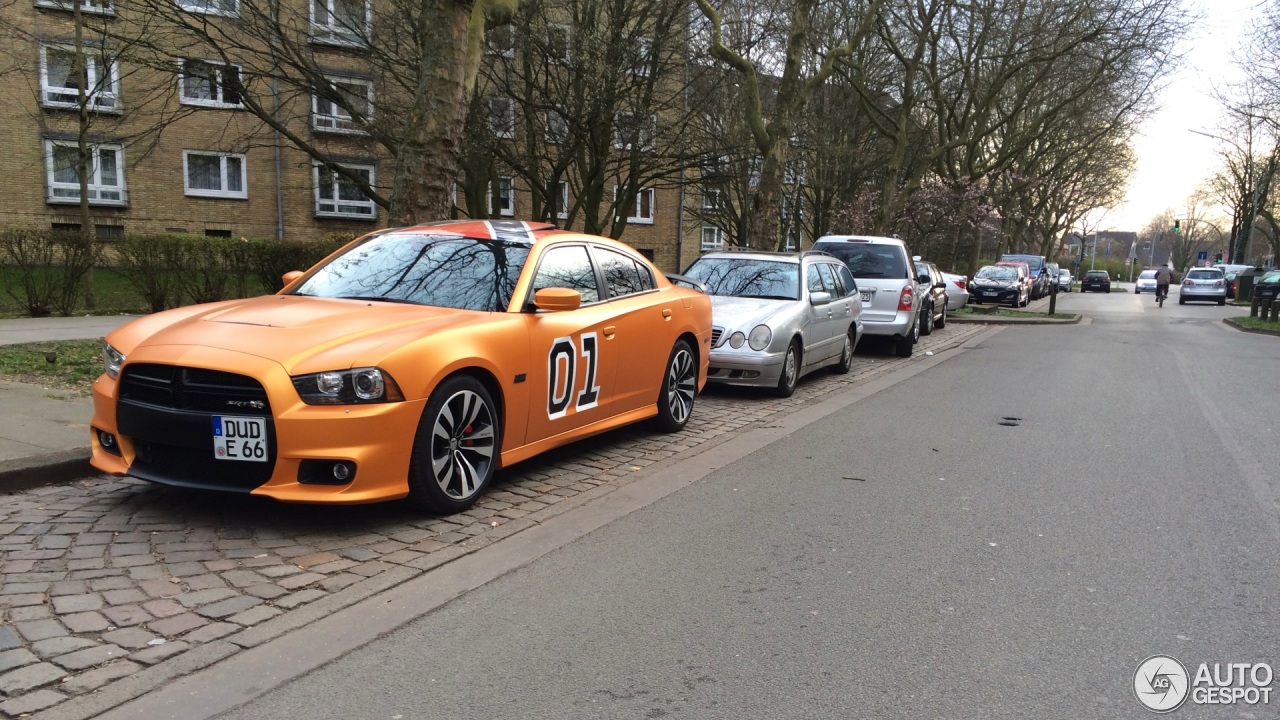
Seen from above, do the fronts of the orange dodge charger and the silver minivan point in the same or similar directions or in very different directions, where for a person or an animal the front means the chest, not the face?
very different directions

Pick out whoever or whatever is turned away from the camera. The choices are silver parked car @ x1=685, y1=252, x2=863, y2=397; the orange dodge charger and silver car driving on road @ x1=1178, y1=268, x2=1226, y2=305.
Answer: silver car driving on road @ x1=1178, y1=268, x2=1226, y2=305

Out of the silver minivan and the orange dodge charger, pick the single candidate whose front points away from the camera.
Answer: the silver minivan

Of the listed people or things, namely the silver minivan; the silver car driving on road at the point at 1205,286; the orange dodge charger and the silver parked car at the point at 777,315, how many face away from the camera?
2

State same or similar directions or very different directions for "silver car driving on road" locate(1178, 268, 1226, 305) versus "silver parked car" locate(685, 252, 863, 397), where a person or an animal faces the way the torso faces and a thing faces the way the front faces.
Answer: very different directions

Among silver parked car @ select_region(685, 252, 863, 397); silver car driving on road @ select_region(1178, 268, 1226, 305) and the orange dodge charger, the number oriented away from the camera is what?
1

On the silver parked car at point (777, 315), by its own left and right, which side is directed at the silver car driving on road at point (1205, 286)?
back

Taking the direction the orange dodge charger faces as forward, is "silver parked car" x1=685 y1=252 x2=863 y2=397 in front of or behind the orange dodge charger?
behind

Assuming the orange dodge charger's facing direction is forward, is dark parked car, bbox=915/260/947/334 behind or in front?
behind

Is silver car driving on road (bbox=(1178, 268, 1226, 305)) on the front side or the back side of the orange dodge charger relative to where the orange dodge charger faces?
on the back side

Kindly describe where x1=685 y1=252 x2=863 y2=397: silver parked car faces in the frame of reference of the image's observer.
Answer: facing the viewer and to the left of the viewer

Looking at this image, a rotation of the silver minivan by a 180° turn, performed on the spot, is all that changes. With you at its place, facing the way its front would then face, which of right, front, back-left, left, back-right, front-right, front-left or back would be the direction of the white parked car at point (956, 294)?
back

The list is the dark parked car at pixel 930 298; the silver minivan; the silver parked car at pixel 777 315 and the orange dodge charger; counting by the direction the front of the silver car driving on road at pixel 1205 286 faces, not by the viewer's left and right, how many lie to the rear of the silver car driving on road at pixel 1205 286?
4

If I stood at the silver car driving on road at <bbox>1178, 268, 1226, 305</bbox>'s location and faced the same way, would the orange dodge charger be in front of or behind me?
behind

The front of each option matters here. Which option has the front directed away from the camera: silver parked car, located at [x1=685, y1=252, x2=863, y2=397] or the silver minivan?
the silver minivan

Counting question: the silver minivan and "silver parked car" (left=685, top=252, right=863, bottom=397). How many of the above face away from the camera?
1

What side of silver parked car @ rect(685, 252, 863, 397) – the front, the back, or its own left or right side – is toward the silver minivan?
back

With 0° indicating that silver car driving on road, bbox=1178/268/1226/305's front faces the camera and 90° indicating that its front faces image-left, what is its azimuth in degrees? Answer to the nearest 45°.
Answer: approximately 180°

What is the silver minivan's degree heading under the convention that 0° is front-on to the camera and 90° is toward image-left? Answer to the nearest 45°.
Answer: approximately 180°

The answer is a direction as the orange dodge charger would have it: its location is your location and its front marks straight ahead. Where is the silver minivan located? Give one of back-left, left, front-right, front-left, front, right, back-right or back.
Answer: back
